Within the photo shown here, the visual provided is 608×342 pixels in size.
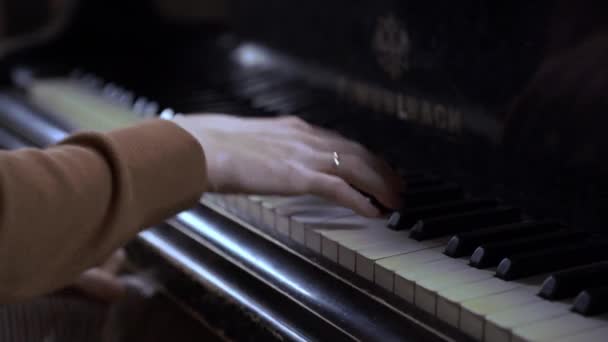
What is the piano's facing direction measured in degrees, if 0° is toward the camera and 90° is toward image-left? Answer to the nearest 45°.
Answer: approximately 45°
